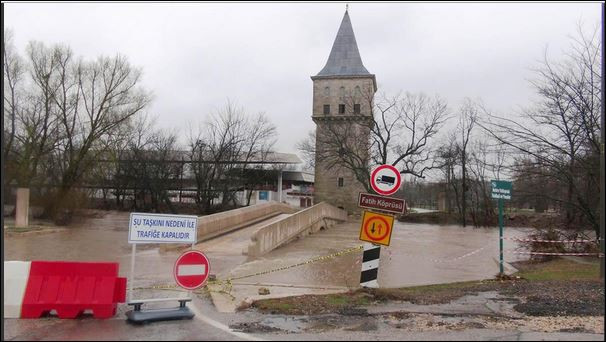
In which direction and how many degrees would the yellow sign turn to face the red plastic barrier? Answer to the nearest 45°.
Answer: approximately 45° to its right

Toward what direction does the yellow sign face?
toward the camera

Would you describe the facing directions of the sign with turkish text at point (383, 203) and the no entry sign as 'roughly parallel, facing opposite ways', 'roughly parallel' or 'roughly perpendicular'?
roughly parallel

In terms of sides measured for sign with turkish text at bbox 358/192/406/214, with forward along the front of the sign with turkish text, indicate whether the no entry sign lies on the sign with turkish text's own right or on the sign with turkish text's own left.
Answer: on the sign with turkish text's own right

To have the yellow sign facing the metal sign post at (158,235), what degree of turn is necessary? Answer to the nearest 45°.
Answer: approximately 45° to its right

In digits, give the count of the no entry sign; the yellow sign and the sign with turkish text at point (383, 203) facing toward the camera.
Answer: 3

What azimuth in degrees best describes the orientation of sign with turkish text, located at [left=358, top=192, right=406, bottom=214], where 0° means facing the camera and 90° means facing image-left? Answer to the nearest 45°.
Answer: approximately 0°

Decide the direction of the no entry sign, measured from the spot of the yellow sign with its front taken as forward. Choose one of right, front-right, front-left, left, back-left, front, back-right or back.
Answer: front-right

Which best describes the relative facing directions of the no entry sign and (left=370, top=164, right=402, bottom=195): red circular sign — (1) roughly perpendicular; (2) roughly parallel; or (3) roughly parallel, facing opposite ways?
roughly parallel

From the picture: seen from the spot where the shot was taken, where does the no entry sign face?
facing the viewer

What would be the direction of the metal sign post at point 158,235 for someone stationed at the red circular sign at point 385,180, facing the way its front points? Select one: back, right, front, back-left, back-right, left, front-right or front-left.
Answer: front-right

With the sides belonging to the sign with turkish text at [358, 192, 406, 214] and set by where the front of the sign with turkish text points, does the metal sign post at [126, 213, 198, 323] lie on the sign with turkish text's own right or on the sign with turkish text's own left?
on the sign with turkish text's own right

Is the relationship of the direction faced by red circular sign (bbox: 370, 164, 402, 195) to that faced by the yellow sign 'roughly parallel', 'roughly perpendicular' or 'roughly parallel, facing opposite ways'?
roughly parallel
